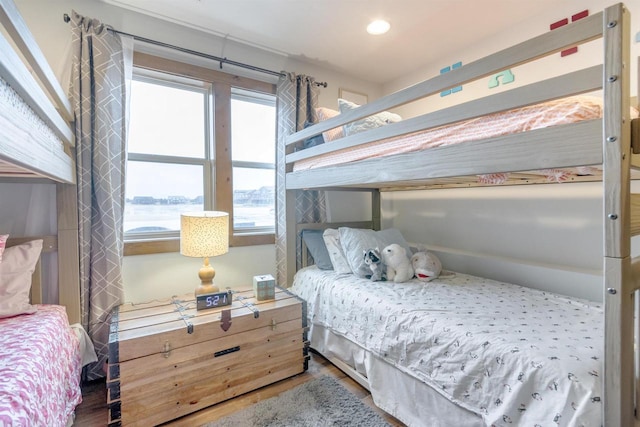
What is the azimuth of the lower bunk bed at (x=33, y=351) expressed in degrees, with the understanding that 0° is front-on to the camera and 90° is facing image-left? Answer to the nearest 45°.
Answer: approximately 0°

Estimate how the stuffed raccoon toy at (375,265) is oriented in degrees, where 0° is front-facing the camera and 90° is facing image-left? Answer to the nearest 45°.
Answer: approximately 45°

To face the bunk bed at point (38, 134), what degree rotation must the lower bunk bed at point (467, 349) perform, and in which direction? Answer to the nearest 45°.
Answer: approximately 90° to its right

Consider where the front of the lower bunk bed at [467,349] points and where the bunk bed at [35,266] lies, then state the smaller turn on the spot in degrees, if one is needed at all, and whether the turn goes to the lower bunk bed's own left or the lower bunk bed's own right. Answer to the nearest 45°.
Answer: approximately 90° to the lower bunk bed's own right

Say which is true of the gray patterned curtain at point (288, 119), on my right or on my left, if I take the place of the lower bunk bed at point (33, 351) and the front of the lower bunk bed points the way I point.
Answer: on my left

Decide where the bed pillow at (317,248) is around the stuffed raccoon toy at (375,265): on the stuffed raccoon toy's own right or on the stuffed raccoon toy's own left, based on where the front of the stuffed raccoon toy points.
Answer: on the stuffed raccoon toy's own right
